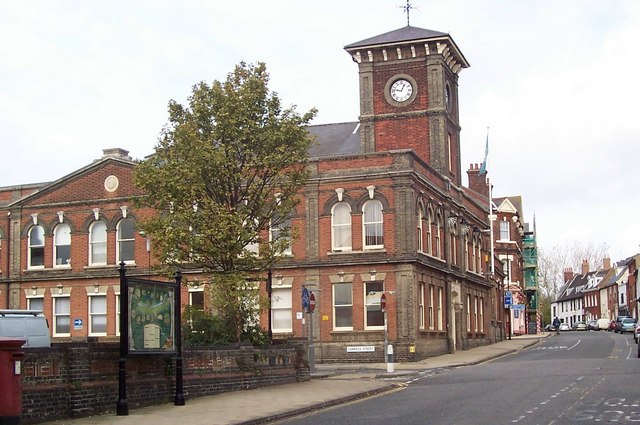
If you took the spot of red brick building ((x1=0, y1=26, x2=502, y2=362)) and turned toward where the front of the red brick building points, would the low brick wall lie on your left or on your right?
on your right

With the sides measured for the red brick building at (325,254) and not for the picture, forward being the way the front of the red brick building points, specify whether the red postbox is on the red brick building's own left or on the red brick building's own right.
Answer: on the red brick building's own right

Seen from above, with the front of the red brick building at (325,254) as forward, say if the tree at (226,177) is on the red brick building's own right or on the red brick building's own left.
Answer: on the red brick building's own right
